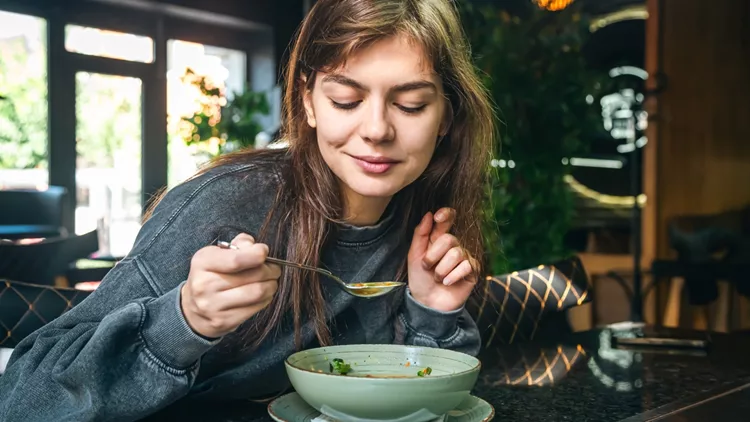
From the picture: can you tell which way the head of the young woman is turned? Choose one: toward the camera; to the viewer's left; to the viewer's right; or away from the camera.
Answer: toward the camera

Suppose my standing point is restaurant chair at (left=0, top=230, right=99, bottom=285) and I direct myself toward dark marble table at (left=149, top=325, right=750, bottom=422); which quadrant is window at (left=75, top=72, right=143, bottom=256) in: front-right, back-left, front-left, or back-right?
back-left

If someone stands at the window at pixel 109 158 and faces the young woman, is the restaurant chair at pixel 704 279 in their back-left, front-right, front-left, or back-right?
front-left

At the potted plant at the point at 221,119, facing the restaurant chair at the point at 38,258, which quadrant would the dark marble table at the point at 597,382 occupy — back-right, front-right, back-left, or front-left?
front-left
